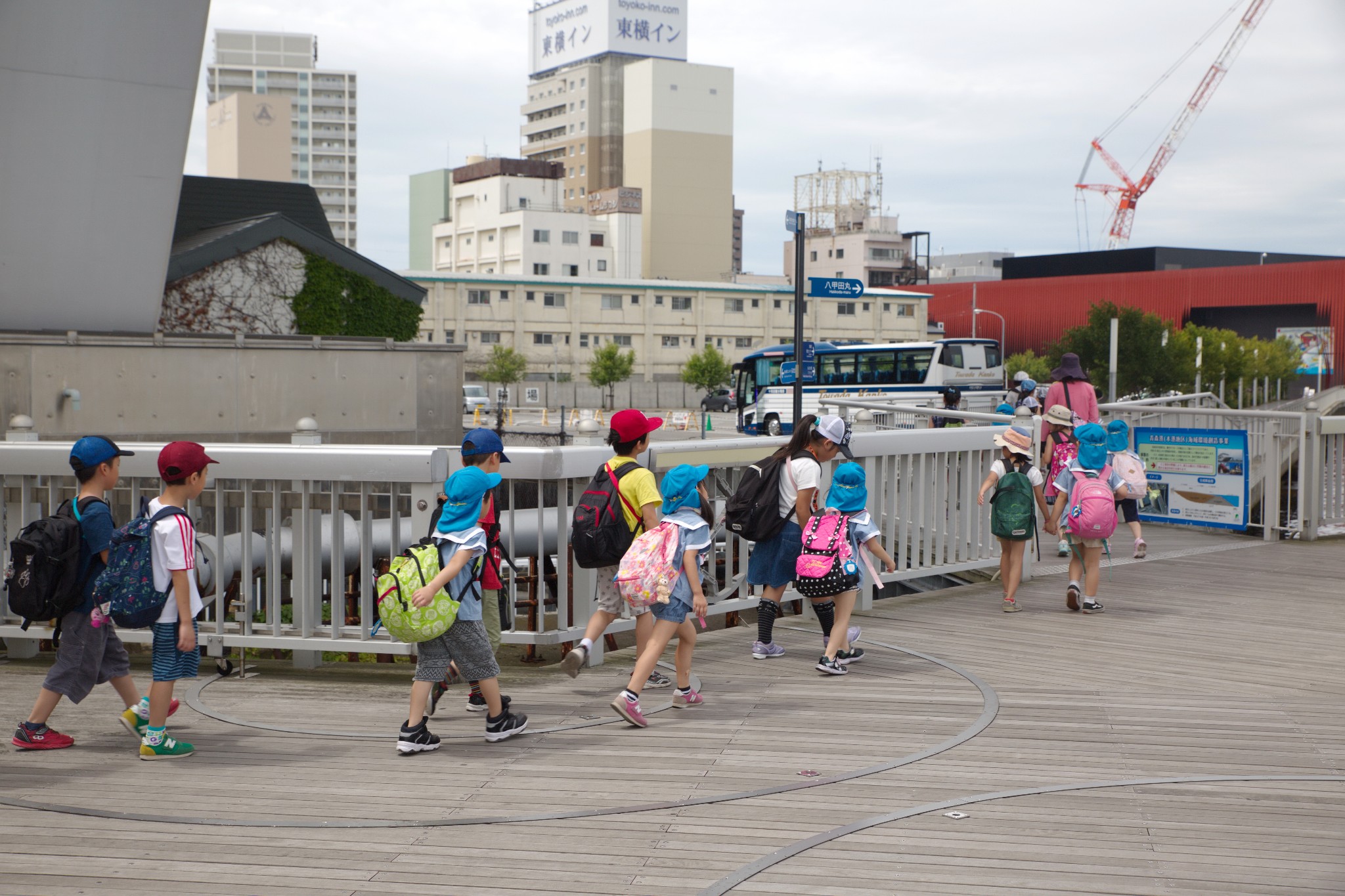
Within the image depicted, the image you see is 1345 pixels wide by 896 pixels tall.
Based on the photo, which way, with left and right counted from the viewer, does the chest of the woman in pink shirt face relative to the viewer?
facing away from the viewer

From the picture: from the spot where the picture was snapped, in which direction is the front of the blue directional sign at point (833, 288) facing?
facing the viewer

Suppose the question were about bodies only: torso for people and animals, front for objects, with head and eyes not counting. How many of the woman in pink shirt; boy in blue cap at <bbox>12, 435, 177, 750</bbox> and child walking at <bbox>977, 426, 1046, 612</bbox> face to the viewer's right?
1

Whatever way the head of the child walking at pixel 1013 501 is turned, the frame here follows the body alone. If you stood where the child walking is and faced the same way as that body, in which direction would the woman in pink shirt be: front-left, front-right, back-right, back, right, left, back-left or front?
front

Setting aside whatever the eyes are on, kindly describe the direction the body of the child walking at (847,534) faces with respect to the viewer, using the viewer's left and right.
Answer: facing away from the viewer and to the right of the viewer

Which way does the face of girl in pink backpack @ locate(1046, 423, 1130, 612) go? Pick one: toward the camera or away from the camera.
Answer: away from the camera

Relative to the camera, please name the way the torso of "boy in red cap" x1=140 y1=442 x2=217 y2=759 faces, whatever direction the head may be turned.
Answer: to the viewer's right

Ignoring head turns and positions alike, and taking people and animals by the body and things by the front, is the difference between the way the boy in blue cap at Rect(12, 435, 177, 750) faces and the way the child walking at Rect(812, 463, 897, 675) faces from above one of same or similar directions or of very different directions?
same or similar directions

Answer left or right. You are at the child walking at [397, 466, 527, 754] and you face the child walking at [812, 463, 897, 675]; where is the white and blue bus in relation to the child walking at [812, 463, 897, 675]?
left

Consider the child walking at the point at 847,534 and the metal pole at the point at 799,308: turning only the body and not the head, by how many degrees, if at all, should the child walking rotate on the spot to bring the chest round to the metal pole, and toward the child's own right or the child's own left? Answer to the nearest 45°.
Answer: approximately 45° to the child's own left

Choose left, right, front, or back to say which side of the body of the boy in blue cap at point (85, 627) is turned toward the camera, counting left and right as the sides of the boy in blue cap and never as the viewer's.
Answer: right

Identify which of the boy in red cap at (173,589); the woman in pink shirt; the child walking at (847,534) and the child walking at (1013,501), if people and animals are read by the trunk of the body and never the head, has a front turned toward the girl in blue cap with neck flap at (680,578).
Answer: the boy in red cap

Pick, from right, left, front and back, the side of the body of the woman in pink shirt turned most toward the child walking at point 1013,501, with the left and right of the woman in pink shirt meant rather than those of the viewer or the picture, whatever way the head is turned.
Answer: back
